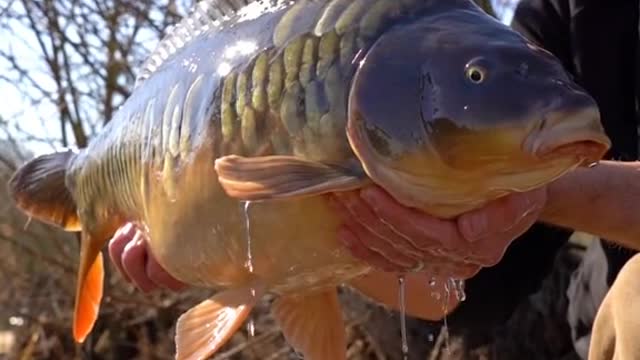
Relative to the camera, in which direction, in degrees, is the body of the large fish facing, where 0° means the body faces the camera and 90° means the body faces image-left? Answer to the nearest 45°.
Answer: approximately 315°
